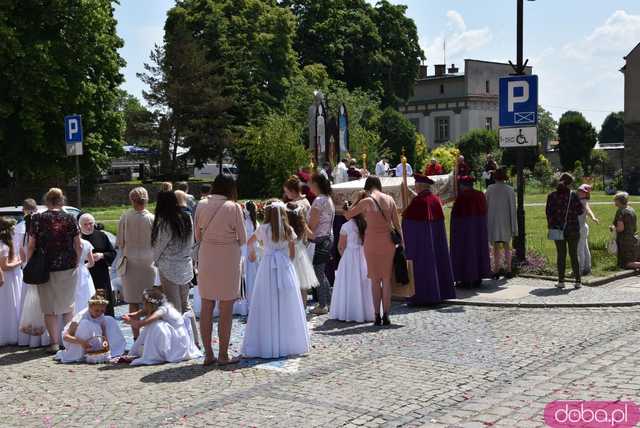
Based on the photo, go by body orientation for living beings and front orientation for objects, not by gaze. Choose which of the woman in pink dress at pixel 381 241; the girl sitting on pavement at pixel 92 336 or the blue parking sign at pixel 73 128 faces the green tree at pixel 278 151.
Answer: the woman in pink dress

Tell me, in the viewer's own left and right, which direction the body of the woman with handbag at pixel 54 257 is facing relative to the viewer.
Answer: facing away from the viewer

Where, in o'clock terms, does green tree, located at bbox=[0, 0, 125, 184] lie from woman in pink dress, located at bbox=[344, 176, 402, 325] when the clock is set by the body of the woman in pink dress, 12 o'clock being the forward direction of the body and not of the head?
The green tree is roughly at 11 o'clock from the woman in pink dress.

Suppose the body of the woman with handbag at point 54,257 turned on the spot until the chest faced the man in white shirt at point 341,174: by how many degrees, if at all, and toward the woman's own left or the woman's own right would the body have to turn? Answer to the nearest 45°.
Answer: approximately 45° to the woman's own right

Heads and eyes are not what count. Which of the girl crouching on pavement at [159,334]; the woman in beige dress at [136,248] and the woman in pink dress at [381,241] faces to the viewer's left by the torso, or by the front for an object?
the girl crouching on pavement

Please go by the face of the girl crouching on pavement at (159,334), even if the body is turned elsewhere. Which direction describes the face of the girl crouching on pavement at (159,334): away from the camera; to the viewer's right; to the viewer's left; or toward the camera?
to the viewer's left

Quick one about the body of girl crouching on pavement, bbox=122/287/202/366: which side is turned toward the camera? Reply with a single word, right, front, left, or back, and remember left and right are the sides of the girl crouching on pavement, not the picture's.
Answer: left

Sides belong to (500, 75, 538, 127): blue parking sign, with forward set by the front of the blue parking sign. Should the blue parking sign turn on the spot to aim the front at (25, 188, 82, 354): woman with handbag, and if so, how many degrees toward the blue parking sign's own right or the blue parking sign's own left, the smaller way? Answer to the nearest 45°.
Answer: approximately 45° to the blue parking sign's own right

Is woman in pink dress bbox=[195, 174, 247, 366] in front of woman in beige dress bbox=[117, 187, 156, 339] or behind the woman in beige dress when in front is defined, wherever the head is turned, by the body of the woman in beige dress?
behind

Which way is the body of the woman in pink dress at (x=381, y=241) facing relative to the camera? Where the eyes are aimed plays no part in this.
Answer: away from the camera

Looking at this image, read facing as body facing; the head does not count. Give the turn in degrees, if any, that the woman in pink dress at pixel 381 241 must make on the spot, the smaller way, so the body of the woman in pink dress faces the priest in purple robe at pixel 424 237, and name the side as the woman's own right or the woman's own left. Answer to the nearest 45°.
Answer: approximately 45° to the woman's own right

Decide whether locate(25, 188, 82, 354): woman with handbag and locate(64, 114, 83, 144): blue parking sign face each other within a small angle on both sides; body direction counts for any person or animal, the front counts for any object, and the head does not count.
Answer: yes

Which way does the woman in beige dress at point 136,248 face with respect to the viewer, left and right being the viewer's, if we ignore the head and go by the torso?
facing away from the viewer

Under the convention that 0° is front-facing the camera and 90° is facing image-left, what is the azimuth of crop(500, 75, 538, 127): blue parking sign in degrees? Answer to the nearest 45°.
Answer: approximately 0°

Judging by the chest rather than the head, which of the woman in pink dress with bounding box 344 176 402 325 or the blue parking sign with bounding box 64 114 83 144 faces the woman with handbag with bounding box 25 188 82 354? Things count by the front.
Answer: the blue parking sign
